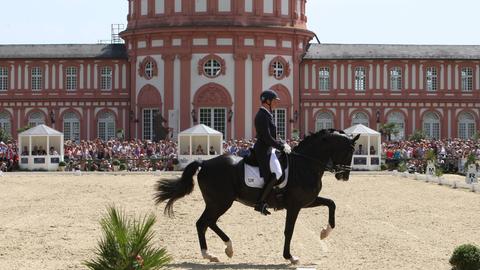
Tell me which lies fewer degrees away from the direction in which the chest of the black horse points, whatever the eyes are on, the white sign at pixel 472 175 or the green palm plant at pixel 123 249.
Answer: the white sign

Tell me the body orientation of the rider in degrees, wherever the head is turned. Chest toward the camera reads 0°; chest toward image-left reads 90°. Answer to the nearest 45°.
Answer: approximately 270°

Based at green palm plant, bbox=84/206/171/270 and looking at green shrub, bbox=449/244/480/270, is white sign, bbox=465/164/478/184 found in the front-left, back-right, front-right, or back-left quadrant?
front-left

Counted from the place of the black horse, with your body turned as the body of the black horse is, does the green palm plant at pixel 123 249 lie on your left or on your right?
on your right

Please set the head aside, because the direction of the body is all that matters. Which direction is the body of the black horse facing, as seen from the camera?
to the viewer's right

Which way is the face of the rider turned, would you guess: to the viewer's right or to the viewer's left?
to the viewer's right
